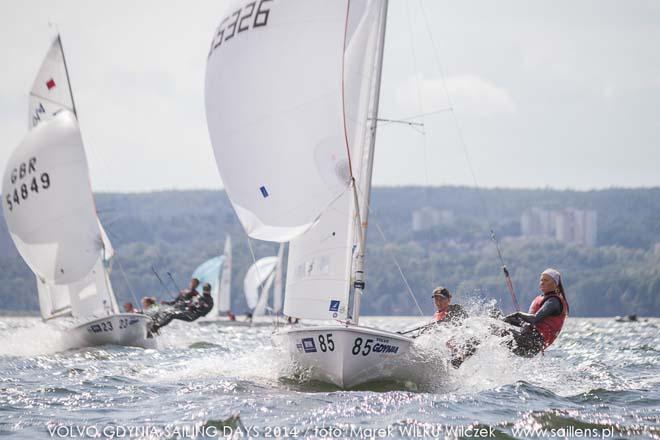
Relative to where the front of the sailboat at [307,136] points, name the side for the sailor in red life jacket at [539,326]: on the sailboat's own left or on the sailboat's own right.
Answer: on the sailboat's own left

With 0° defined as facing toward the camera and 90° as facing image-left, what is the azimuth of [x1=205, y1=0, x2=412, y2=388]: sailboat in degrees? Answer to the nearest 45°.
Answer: approximately 0°

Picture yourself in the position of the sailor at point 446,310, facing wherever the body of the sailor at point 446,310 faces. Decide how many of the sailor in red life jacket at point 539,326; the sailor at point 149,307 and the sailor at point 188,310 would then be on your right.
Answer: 2

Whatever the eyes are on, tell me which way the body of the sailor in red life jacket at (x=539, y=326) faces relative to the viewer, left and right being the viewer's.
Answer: facing to the left of the viewer

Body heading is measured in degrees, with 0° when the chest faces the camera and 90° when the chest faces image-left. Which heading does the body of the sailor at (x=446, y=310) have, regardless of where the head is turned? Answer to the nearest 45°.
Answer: approximately 45°
